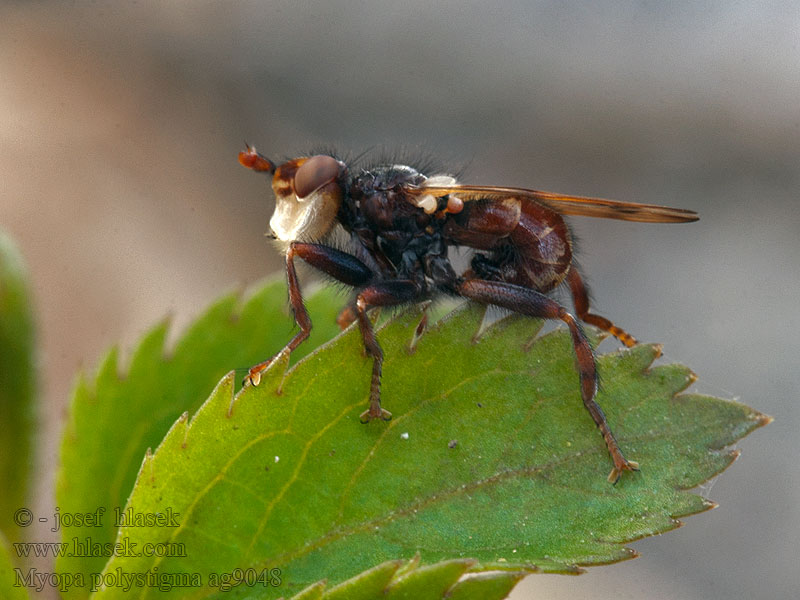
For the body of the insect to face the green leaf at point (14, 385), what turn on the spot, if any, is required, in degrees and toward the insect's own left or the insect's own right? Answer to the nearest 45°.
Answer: approximately 45° to the insect's own left

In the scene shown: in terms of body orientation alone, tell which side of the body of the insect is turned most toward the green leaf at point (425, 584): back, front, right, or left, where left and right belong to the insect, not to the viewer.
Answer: left

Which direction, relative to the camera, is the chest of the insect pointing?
to the viewer's left
